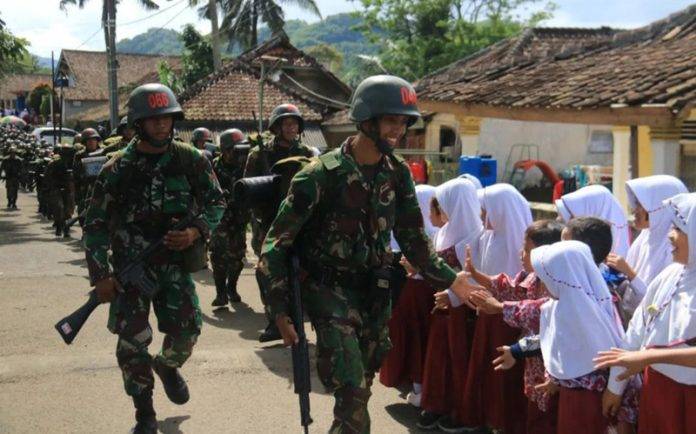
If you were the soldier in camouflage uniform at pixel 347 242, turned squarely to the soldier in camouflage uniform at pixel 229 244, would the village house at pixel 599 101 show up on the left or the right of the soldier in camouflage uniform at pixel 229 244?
right

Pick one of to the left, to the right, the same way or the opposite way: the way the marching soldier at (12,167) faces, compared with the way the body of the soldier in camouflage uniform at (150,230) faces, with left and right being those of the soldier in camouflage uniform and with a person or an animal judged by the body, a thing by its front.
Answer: the same way

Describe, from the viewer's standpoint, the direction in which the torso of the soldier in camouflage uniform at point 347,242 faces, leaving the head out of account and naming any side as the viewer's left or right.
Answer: facing the viewer and to the right of the viewer

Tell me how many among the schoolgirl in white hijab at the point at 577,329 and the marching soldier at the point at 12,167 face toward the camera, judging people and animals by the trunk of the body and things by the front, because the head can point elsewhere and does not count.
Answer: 1

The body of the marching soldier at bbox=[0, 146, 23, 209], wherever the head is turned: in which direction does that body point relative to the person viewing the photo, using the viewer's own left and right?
facing the viewer

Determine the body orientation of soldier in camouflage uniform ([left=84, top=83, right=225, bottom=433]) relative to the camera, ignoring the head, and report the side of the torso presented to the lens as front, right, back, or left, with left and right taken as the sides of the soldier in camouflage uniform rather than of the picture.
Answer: front

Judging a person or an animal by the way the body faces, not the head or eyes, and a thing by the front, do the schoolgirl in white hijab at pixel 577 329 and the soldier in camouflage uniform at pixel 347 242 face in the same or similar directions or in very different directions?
very different directions

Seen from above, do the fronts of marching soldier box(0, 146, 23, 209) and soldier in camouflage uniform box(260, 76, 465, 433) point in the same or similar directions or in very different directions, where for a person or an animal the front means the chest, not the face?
same or similar directions

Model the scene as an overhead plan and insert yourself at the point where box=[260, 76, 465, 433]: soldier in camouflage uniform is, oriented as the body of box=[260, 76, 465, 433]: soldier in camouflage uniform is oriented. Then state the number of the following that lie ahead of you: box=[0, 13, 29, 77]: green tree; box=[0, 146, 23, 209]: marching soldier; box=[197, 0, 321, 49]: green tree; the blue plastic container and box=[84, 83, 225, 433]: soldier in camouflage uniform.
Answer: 0

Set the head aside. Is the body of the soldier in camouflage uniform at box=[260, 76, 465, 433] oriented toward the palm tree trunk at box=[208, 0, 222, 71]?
no

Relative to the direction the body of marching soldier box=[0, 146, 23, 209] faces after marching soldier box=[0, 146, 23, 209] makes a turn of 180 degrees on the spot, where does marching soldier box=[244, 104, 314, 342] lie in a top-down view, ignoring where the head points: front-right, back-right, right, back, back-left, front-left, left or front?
back

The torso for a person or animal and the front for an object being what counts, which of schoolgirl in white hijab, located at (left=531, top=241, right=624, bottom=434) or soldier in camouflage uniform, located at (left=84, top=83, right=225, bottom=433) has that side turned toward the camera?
the soldier in camouflage uniform

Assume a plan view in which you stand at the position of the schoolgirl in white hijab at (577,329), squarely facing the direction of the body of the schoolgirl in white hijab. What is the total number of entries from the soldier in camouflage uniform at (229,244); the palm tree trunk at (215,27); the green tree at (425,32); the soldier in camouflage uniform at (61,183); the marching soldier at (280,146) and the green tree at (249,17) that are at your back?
0

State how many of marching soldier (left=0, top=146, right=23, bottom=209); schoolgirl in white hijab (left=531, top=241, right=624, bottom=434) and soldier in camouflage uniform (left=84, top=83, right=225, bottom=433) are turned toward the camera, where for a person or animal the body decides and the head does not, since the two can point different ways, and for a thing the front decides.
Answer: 2

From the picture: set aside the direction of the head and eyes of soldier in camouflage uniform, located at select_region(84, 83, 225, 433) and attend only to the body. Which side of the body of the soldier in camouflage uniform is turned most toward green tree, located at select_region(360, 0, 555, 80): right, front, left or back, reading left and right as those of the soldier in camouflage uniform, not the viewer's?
back

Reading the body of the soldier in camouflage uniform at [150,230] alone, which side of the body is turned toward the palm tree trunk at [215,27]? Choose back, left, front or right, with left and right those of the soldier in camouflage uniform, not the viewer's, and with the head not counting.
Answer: back

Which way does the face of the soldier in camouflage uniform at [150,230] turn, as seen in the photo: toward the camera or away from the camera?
toward the camera

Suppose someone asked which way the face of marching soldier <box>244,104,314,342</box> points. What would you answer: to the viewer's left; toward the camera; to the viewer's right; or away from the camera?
toward the camera
